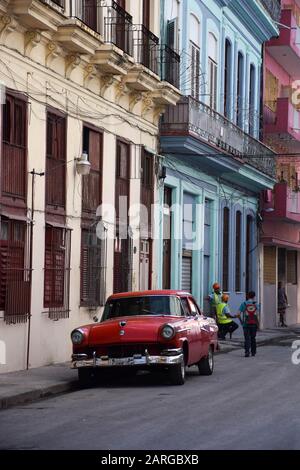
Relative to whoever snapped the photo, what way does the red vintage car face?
facing the viewer and to the left of the viewer

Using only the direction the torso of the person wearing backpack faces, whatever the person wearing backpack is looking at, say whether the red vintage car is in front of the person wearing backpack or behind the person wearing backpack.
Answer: behind

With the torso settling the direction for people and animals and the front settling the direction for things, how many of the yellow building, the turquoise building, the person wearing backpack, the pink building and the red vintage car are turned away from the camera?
1

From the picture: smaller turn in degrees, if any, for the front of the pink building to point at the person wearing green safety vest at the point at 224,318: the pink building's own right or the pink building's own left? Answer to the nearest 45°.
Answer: approximately 45° to the pink building's own right

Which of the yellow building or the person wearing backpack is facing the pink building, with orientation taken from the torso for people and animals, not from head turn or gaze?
the person wearing backpack

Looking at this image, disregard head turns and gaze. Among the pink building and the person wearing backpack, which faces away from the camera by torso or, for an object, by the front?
the person wearing backpack

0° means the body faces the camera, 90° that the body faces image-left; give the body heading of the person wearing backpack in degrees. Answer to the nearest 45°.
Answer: approximately 180°

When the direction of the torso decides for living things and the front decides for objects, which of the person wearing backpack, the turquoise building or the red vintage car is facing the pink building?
the person wearing backpack

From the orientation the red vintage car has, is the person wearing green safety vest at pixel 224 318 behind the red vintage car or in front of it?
behind

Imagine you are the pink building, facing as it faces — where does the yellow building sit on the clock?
The yellow building is roughly at 2 o'clock from the pink building.

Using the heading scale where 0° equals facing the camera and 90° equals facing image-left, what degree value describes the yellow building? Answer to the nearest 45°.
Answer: approximately 315°

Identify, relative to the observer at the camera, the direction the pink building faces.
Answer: facing the viewer and to the right of the viewer
